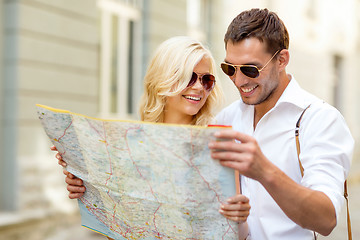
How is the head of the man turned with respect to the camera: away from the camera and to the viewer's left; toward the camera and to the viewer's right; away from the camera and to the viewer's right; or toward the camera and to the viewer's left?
toward the camera and to the viewer's left

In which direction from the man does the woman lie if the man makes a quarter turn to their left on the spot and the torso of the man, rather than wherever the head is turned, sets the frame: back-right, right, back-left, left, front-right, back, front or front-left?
back

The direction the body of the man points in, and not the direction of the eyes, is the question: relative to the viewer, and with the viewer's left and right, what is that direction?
facing the viewer and to the left of the viewer

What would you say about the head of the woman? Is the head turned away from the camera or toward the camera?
toward the camera
